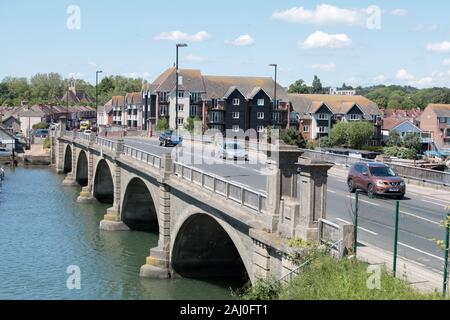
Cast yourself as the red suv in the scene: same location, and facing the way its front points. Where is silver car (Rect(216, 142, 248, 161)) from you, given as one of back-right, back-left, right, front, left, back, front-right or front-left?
back
